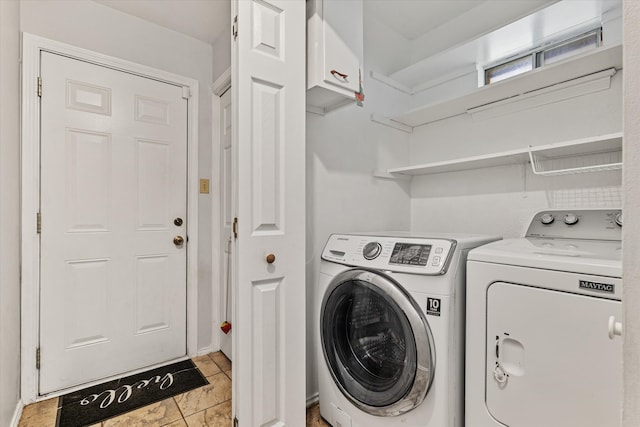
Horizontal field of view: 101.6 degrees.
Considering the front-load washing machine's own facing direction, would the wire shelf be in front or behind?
behind

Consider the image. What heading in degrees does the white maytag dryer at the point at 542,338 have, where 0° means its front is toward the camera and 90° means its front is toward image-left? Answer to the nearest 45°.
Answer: approximately 45°

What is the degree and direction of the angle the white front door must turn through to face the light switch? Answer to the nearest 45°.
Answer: approximately 45° to its left
